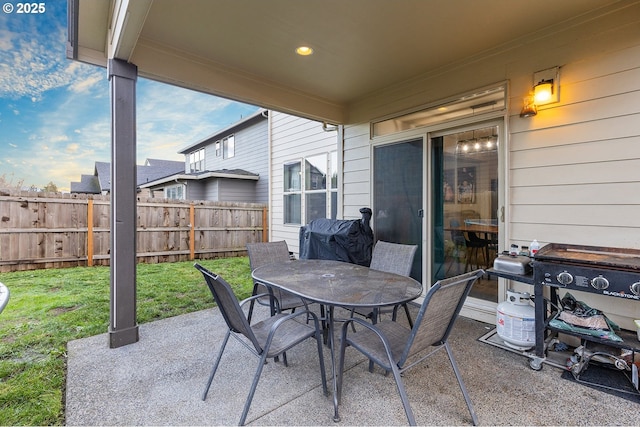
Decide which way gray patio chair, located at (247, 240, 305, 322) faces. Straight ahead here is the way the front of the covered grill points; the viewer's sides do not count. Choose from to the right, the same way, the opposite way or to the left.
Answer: to the left

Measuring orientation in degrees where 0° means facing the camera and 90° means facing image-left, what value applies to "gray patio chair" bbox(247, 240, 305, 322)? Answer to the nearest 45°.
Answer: approximately 315°

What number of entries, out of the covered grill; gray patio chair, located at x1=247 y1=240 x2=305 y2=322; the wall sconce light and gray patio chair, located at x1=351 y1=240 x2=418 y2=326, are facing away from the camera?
0

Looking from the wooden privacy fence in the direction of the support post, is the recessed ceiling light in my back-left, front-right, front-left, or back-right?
front-left

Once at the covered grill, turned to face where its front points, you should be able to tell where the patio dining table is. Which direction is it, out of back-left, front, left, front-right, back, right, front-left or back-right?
front-left

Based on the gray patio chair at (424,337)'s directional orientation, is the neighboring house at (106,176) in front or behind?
in front

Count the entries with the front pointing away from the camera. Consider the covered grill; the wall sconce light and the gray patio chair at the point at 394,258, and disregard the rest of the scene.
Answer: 0

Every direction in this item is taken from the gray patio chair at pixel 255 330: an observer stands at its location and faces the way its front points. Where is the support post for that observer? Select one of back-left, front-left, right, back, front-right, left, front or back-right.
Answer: left

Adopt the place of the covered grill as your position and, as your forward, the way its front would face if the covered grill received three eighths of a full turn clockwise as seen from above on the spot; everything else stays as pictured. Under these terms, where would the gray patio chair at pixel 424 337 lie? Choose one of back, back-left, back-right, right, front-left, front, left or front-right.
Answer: back

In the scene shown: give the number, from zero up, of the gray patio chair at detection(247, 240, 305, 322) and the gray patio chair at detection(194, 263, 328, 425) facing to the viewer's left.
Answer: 0

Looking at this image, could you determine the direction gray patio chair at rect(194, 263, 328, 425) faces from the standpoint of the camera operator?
facing away from the viewer and to the right of the viewer

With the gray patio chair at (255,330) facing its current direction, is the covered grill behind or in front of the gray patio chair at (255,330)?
in front

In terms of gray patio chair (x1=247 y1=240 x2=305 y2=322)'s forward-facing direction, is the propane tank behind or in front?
in front

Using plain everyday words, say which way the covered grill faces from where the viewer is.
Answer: facing the viewer and to the left of the viewer

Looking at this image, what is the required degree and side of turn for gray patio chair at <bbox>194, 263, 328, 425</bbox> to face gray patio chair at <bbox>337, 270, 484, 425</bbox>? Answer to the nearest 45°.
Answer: approximately 45° to its right
